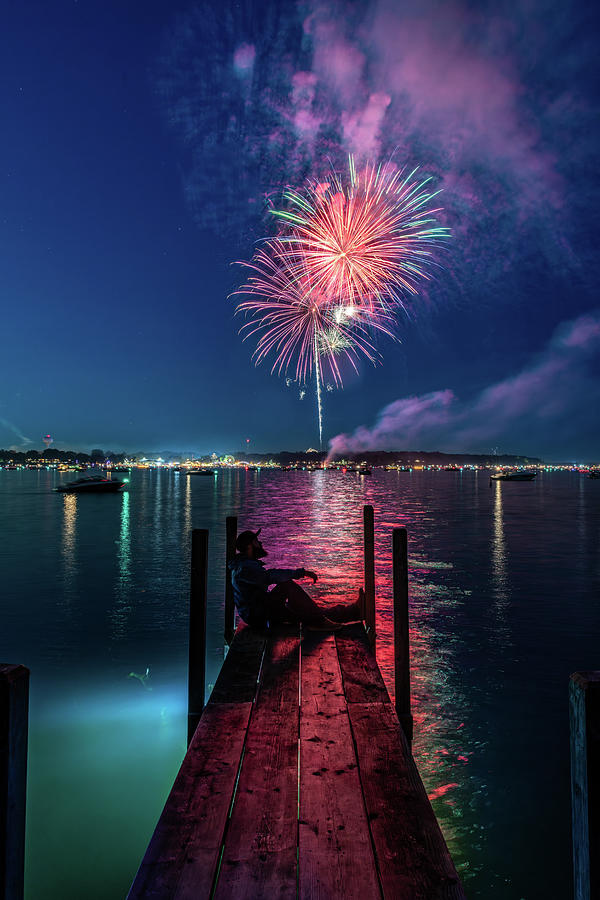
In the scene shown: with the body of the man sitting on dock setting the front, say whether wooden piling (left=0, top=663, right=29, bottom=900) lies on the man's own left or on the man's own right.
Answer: on the man's own right

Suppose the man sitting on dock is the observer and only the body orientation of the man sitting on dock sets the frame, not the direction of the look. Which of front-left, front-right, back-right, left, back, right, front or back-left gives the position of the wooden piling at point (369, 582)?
front-left

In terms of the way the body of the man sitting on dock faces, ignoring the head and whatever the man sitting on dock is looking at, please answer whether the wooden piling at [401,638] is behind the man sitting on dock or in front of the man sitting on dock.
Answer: in front

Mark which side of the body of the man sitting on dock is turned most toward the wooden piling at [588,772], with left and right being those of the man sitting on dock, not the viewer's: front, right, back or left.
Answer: right

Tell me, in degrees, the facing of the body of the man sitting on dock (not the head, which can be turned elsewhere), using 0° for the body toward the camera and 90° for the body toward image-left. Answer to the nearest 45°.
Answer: approximately 270°

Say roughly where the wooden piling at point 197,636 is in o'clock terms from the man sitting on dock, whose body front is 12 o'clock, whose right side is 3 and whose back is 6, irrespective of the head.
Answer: The wooden piling is roughly at 4 o'clock from the man sitting on dock.
